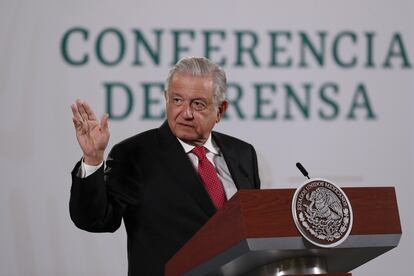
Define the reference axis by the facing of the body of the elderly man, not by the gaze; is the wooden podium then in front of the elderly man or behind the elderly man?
in front

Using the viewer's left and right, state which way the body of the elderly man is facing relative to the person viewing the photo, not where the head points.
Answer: facing the viewer and to the right of the viewer
